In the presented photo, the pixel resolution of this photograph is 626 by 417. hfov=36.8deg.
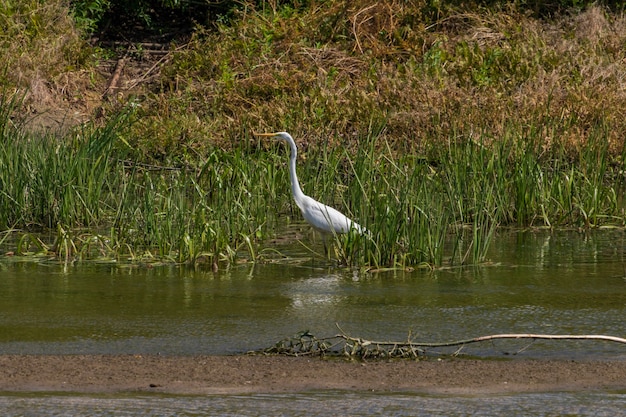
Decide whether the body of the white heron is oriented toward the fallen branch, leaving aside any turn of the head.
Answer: no

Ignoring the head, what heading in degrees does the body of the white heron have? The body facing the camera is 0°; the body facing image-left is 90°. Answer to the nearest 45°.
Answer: approximately 90°
